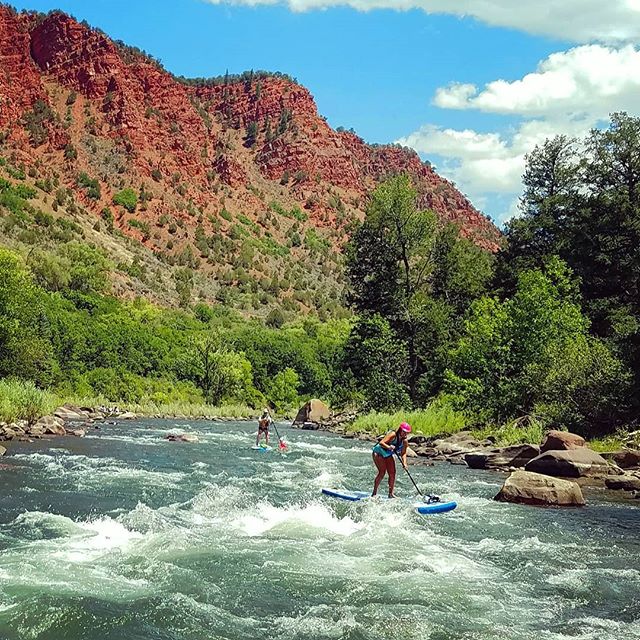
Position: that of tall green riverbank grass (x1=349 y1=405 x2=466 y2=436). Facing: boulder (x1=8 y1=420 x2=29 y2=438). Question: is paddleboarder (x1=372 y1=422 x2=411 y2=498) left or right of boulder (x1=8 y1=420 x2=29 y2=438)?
left

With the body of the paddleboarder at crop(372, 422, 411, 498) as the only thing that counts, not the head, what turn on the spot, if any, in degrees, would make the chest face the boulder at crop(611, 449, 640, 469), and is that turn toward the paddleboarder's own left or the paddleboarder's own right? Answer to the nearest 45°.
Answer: approximately 90° to the paddleboarder's own left

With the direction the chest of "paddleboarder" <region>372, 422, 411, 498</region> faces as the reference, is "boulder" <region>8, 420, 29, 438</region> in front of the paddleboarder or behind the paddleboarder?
behind

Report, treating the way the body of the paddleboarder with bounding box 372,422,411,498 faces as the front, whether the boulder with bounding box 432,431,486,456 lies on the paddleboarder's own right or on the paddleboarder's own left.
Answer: on the paddleboarder's own left

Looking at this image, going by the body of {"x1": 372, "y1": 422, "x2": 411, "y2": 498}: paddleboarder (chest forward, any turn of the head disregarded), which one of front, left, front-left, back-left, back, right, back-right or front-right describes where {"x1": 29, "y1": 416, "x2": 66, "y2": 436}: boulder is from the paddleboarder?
back

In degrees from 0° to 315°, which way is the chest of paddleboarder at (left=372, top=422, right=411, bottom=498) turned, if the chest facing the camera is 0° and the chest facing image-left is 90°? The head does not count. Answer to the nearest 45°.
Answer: approximately 315°

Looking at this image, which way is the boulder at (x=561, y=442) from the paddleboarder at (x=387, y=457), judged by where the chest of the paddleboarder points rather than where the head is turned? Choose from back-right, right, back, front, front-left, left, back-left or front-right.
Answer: left

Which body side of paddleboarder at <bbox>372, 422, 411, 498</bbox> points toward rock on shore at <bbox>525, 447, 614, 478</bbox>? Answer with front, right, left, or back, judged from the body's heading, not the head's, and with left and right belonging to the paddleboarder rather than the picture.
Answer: left

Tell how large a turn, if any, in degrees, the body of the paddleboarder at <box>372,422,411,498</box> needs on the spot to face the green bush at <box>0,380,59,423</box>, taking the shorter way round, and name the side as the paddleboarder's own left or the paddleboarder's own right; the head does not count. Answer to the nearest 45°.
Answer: approximately 180°

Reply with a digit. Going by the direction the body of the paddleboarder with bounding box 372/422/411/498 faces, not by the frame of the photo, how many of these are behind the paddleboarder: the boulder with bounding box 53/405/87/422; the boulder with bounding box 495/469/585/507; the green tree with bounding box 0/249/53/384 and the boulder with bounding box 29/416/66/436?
3

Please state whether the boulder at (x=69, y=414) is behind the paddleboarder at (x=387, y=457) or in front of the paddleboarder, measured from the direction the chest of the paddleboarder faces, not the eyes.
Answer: behind

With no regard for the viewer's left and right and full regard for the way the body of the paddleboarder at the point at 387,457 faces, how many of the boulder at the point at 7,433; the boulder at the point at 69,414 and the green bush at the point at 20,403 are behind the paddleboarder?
3

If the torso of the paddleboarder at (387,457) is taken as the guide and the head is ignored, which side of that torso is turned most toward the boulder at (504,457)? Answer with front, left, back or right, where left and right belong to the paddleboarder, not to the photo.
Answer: left
